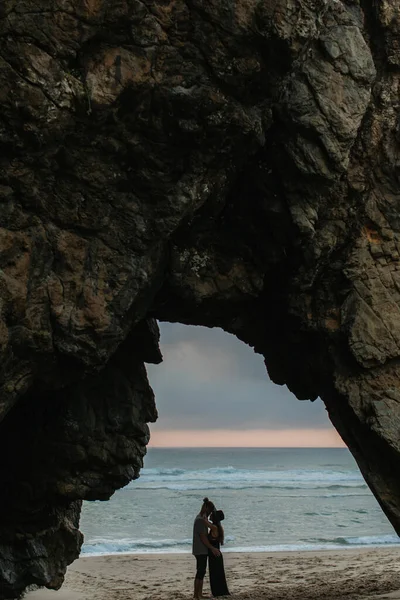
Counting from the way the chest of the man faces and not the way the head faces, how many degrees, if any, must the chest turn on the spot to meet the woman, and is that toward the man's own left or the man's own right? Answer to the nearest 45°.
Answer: approximately 45° to the man's own left

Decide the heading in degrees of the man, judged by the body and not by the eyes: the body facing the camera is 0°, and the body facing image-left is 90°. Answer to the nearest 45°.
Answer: approximately 270°
